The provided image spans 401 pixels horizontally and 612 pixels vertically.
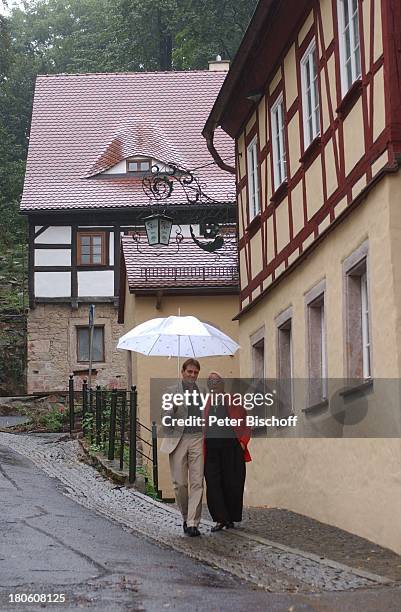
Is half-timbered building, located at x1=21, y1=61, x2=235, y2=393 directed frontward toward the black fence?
yes

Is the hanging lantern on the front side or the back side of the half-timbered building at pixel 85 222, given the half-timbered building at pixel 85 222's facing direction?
on the front side

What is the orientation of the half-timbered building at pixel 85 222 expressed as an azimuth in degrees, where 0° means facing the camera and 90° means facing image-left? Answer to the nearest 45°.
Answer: approximately 0°

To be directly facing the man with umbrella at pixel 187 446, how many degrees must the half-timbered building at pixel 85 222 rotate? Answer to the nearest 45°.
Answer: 0° — it already faces them

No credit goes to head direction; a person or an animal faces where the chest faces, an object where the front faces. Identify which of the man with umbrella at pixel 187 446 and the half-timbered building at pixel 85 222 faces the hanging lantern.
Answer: the half-timbered building

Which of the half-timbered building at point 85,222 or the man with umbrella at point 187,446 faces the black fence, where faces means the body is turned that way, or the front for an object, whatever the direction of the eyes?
the half-timbered building

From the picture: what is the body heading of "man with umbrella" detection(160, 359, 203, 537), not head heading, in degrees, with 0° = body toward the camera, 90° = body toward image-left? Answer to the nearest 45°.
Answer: approximately 0°

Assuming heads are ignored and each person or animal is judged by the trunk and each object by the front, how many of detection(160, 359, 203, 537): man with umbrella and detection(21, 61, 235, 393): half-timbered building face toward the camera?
2

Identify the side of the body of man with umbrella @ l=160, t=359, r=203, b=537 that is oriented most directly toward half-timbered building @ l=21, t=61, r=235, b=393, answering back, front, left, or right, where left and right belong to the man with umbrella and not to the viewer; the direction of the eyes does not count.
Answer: back
